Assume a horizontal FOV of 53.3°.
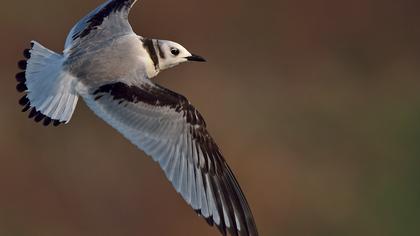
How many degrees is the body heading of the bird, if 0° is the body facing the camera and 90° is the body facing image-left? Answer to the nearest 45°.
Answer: approximately 270°
